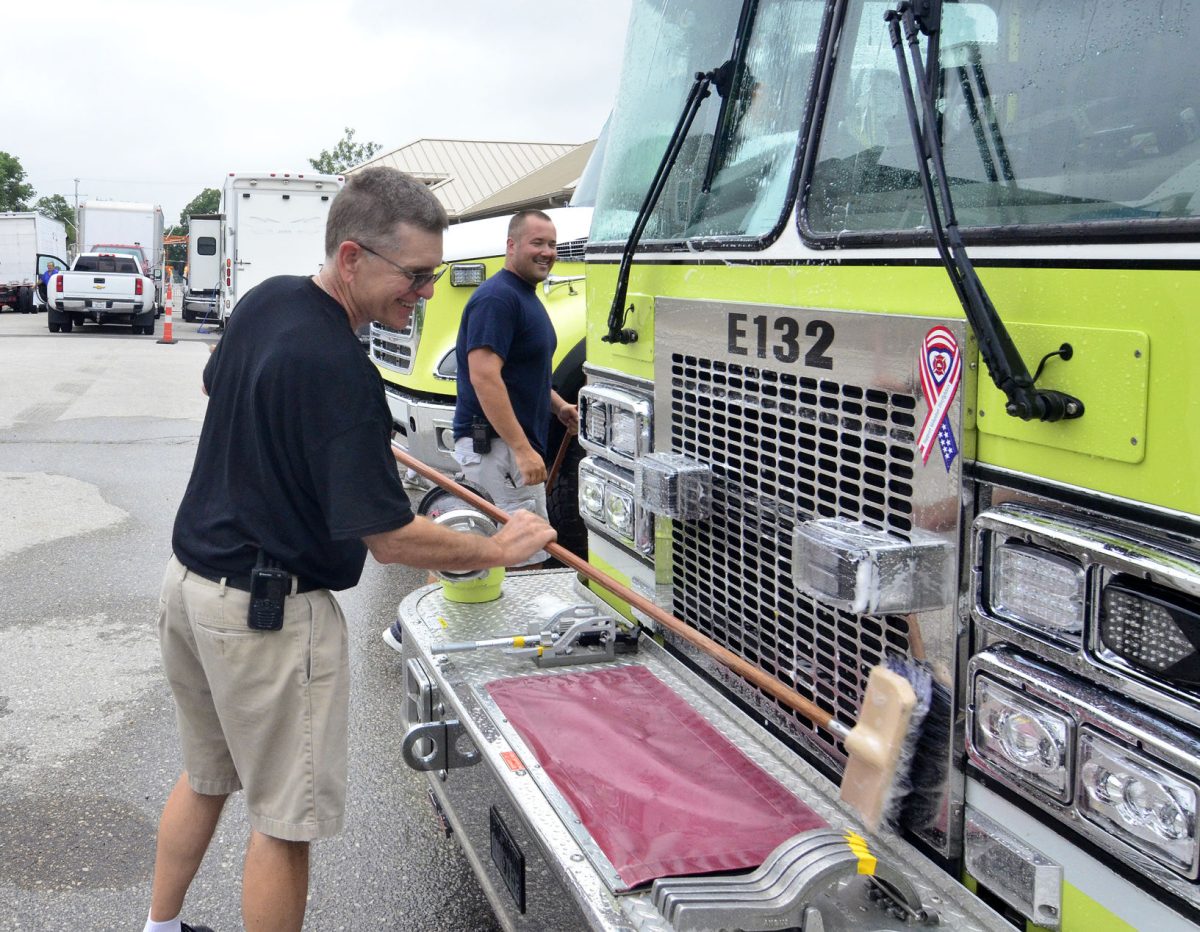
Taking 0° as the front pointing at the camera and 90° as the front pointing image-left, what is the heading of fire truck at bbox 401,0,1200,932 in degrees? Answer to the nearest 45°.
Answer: approximately 45°

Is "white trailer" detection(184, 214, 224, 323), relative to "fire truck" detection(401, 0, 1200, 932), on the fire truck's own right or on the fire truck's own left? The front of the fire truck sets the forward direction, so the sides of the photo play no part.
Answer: on the fire truck's own right

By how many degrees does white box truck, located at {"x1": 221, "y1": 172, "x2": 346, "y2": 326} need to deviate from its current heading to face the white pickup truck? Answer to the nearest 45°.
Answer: approximately 45° to its left

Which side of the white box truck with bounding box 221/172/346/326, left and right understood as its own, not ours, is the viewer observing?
back

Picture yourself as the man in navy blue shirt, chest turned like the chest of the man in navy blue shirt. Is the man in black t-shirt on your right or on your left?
on your right
